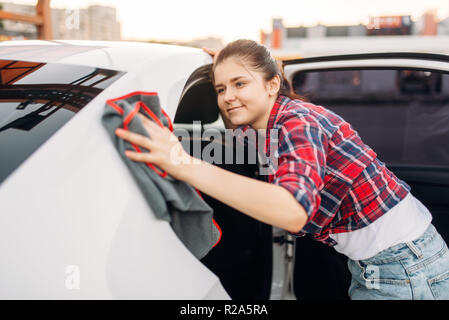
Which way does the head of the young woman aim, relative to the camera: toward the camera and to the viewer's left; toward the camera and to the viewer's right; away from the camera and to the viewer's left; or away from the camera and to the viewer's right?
toward the camera and to the viewer's left

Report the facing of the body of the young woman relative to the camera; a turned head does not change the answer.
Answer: to the viewer's left

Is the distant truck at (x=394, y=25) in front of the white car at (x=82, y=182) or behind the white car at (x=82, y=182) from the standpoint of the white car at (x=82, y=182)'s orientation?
in front

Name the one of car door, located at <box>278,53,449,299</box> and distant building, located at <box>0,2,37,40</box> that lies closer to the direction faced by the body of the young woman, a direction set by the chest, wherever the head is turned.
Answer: the distant building

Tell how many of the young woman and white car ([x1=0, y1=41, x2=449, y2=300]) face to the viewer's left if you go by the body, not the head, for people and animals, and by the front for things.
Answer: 1

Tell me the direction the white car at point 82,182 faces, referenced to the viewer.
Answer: facing away from the viewer and to the right of the viewer

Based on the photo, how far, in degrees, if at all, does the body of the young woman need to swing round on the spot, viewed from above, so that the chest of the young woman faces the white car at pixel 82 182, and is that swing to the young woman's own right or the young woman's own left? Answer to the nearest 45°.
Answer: approximately 45° to the young woman's own left

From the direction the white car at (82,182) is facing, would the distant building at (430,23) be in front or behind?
in front
